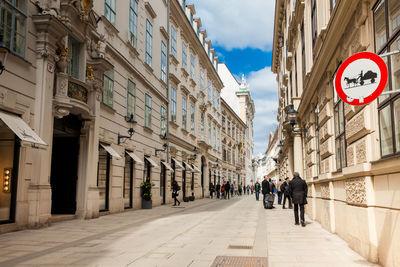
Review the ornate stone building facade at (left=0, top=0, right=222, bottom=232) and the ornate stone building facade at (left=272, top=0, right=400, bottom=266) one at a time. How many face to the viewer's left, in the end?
1

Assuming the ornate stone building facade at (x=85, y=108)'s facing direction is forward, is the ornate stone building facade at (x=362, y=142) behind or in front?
in front

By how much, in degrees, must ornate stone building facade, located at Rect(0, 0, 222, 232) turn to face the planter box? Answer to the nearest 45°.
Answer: approximately 90° to its left

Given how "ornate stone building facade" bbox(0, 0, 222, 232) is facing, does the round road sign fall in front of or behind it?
in front

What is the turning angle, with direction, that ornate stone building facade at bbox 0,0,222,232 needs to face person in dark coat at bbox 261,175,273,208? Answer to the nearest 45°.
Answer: approximately 90° to its left

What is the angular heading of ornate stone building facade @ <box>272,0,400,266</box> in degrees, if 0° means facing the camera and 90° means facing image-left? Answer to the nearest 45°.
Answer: approximately 90°

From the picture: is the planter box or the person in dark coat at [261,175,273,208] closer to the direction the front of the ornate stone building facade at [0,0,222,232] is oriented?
the person in dark coat

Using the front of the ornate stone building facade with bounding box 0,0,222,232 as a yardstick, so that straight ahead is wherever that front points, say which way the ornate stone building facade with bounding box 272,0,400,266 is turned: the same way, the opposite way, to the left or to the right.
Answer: the opposite way

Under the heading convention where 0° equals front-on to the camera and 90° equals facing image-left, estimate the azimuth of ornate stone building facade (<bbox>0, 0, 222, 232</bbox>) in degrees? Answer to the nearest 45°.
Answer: approximately 315°

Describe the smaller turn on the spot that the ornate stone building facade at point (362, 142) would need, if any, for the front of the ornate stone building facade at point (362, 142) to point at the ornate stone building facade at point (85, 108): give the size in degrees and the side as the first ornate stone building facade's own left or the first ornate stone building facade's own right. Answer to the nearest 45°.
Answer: approximately 45° to the first ornate stone building facade's own right
